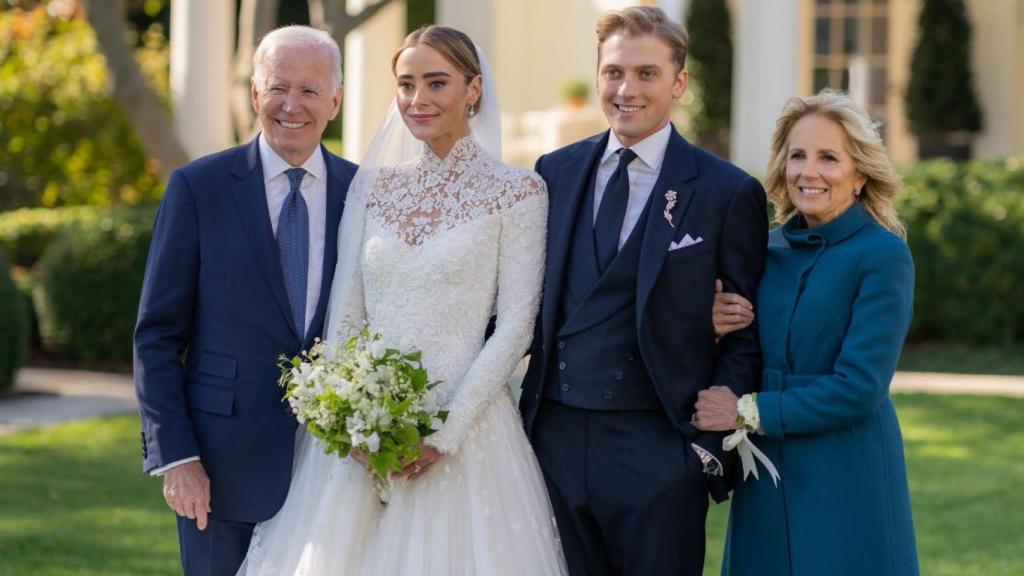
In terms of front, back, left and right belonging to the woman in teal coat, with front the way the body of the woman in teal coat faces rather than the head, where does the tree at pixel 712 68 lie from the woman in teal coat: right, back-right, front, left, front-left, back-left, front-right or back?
back-right

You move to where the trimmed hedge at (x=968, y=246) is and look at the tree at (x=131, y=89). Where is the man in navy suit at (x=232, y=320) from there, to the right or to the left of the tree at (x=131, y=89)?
left

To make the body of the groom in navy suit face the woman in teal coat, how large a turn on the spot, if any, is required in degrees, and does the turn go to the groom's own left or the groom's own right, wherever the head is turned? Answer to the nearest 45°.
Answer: approximately 135° to the groom's own left

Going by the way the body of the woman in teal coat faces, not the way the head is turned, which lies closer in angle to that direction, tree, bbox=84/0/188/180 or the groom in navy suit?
the groom in navy suit

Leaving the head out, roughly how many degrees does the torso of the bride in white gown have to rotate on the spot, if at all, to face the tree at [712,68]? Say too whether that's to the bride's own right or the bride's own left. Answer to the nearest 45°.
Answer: approximately 135° to the bride's own right

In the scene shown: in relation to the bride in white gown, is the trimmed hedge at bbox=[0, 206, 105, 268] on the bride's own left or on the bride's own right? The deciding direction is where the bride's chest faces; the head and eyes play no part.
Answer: on the bride's own right

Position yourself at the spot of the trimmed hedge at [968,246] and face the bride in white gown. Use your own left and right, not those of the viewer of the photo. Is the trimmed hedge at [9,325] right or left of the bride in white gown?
right

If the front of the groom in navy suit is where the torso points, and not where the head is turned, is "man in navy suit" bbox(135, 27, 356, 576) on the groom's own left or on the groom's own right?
on the groom's own right

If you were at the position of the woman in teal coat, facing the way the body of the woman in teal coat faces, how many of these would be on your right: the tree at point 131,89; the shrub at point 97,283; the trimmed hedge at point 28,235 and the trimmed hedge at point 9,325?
4
